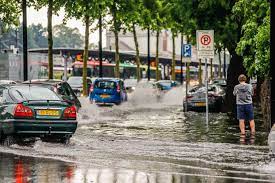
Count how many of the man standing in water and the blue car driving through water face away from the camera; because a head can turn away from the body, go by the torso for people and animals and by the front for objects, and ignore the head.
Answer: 2

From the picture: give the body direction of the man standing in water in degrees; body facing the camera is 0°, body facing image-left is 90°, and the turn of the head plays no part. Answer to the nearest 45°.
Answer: approximately 180°

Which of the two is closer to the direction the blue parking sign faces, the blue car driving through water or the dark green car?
the dark green car

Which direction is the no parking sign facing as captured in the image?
toward the camera

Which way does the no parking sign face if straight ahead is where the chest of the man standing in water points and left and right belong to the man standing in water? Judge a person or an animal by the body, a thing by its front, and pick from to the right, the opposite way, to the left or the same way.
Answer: the opposite way

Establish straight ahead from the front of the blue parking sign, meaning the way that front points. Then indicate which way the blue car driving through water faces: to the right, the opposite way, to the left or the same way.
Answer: the opposite way

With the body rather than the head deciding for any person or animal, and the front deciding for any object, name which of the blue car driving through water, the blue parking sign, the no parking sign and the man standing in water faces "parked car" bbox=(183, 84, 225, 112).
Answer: the man standing in water

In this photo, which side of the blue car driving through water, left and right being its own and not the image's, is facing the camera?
back

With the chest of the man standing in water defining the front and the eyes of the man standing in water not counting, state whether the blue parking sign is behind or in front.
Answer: in front

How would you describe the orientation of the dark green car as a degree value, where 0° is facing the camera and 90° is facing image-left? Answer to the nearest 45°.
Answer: approximately 135°

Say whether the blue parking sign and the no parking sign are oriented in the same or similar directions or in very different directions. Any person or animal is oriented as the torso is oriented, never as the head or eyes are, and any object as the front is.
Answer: same or similar directions

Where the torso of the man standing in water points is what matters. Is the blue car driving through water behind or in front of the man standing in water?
in front

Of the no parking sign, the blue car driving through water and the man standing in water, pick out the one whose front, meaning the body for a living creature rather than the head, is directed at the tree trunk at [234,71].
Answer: the man standing in water
